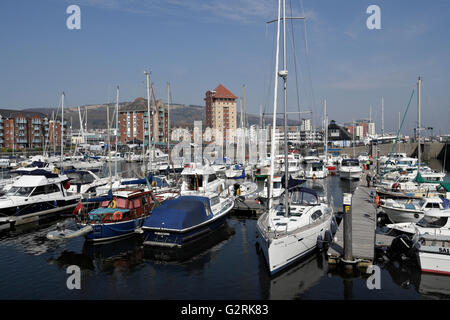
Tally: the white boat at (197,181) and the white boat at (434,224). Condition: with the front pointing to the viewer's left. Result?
1

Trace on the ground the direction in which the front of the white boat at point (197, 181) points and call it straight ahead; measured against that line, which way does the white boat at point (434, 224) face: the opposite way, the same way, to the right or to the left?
to the left

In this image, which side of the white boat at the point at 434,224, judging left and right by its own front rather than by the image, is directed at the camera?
left

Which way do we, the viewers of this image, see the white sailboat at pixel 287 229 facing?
facing the viewer and to the left of the viewer
